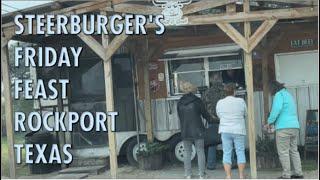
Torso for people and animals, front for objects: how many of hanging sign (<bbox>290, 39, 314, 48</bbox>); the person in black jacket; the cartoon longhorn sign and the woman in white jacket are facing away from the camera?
2

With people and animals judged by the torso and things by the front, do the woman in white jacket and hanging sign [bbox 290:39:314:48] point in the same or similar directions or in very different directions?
very different directions

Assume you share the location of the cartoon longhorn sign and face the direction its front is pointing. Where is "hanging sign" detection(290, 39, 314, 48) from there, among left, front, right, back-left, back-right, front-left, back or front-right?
back-left

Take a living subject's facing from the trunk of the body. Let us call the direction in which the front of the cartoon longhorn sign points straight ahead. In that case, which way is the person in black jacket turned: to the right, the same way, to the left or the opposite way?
the opposite way

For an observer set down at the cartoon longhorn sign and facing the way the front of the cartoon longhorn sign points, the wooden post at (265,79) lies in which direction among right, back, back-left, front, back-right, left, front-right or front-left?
back-left

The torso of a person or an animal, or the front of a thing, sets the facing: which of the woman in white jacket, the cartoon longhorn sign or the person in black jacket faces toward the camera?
the cartoon longhorn sign

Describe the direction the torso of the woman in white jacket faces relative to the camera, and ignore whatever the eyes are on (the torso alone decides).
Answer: away from the camera

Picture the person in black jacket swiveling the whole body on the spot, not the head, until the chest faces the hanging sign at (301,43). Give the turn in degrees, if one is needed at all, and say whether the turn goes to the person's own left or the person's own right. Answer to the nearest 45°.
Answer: approximately 45° to the person's own right

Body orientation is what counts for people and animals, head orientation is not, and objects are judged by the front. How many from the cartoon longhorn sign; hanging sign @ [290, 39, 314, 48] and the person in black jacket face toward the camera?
2

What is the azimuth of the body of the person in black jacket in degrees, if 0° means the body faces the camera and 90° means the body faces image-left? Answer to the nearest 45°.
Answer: approximately 180°

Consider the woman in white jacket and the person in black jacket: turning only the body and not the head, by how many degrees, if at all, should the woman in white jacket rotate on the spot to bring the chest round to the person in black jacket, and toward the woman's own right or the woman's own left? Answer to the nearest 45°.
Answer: approximately 45° to the woman's own left

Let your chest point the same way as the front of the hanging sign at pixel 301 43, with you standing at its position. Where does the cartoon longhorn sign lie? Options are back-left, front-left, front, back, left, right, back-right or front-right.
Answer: front-right
